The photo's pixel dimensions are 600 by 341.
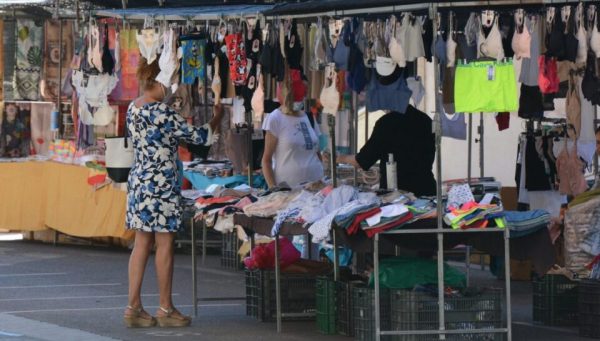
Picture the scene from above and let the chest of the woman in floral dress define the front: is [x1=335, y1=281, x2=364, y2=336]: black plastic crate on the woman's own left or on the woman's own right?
on the woman's own right

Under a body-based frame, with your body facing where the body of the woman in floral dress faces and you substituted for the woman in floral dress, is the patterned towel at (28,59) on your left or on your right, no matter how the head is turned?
on your left

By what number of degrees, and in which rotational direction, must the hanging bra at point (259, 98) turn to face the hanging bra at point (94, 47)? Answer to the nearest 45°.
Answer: approximately 45° to its right

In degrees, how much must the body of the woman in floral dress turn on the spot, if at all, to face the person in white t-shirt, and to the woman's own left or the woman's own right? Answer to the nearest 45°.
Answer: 0° — they already face them

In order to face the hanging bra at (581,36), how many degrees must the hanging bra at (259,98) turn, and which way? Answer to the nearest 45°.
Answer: approximately 135° to its left

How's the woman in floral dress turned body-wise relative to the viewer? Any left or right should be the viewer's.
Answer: facing away from the viewer and to the right of the viewer
